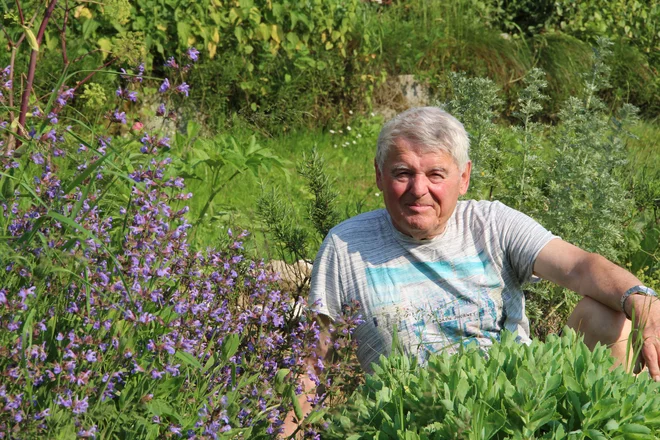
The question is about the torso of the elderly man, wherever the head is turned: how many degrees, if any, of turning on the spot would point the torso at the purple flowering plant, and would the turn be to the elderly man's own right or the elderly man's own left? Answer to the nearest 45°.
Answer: approximately 45° to the elderly man's own right

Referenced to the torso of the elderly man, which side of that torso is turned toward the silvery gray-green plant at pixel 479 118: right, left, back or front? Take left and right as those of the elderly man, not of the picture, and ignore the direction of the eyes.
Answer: back

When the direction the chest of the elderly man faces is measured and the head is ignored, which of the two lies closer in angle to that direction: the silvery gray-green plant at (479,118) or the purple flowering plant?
the purple flowering plant

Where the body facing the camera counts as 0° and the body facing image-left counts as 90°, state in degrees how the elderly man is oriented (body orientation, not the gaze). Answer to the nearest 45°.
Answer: approximately 0°
